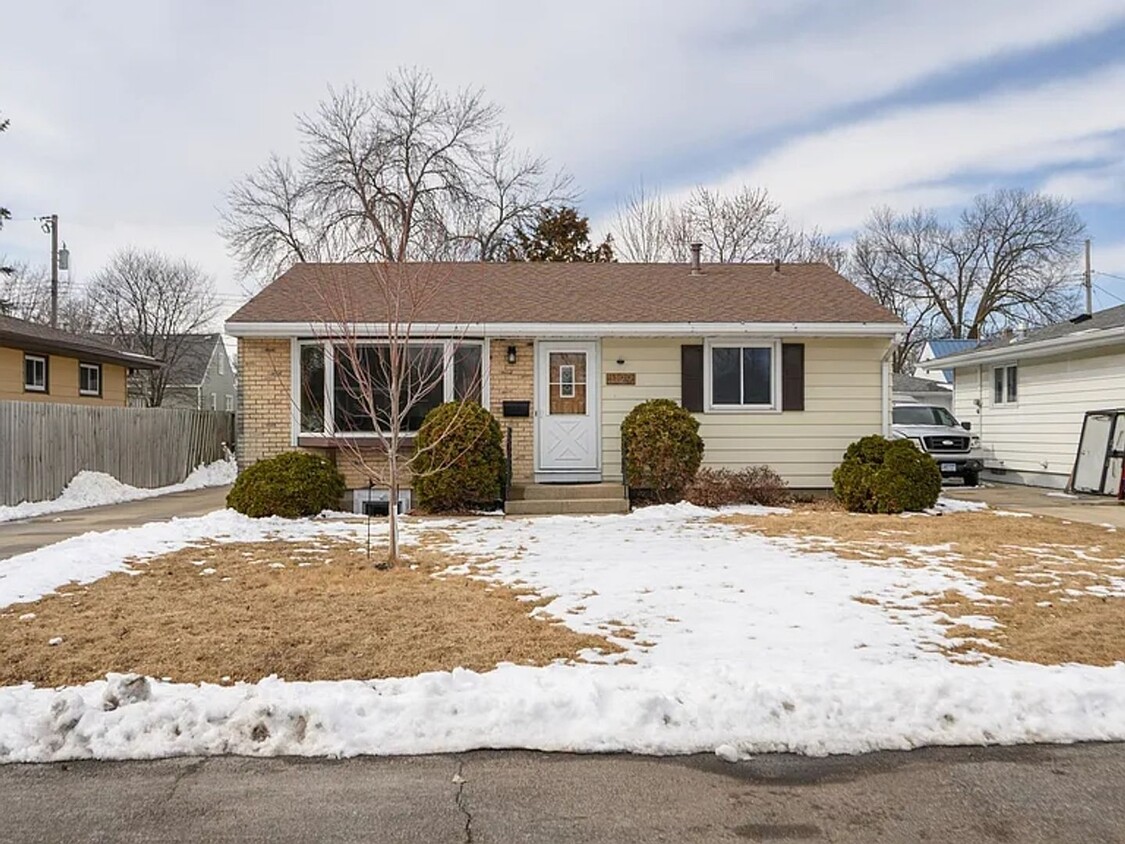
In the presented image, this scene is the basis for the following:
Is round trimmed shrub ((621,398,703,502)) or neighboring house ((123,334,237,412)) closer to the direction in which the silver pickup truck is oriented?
the round trimmed shrub

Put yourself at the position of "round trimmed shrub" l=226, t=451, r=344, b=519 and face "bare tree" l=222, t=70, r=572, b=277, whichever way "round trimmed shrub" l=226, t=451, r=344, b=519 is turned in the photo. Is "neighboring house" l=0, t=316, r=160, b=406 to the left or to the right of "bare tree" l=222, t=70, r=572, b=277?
left

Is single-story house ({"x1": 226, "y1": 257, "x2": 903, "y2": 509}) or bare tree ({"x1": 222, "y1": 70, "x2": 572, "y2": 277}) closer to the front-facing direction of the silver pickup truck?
the single-story house

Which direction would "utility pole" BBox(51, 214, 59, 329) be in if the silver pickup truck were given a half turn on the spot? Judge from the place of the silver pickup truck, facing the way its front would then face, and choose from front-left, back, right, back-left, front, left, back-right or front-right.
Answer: front-left

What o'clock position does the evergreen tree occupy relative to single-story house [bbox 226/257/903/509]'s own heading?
The evergreen tree is roughly at 6 o'clock from the single-story house.

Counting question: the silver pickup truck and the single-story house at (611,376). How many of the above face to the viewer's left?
0

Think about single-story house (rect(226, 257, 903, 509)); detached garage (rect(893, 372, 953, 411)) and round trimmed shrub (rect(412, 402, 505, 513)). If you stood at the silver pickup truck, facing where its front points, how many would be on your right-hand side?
2

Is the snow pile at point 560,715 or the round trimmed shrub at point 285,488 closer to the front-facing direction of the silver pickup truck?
the snow pile

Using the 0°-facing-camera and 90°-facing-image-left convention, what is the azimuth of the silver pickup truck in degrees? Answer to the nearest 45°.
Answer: approximately 315°

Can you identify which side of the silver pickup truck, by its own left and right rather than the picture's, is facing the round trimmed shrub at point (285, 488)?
right

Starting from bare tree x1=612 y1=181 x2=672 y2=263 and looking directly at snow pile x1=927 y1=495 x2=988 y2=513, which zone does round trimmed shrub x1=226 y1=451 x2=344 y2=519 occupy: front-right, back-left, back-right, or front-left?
front-right

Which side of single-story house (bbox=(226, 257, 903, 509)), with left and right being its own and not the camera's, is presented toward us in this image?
front

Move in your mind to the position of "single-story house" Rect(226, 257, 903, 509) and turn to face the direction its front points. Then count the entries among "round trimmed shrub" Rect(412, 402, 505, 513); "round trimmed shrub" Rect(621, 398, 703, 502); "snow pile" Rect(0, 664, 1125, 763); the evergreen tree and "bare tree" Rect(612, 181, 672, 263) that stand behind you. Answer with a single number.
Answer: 2

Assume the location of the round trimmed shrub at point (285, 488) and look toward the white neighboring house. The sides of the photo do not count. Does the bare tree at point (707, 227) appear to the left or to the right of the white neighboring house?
left

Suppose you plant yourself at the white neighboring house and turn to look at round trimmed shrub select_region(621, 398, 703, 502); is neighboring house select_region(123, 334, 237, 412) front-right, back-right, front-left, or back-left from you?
front-right

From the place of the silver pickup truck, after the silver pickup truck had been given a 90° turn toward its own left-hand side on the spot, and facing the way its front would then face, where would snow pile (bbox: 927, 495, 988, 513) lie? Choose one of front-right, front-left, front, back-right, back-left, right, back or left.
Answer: back-right
